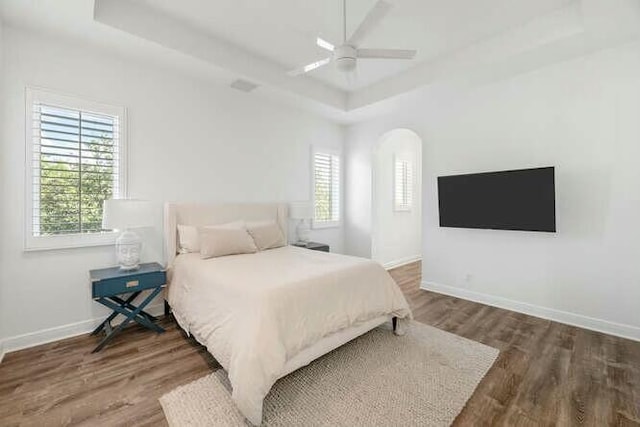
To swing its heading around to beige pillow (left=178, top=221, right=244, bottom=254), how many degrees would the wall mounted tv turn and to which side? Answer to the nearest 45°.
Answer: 0° — it already faces it

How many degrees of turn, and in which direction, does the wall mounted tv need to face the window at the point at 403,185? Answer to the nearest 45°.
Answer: approximately 90° to its right

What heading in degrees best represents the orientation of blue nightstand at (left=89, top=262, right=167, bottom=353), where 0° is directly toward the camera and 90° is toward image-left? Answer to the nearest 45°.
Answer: approximately 315°

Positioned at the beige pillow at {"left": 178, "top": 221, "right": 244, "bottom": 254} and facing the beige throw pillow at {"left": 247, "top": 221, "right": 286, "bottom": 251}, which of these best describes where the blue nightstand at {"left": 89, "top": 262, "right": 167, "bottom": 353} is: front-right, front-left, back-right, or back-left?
back-right

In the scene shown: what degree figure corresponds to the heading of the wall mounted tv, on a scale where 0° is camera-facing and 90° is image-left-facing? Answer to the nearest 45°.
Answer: approximately 45°

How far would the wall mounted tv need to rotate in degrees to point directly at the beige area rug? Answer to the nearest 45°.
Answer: approximately 45° to its left
